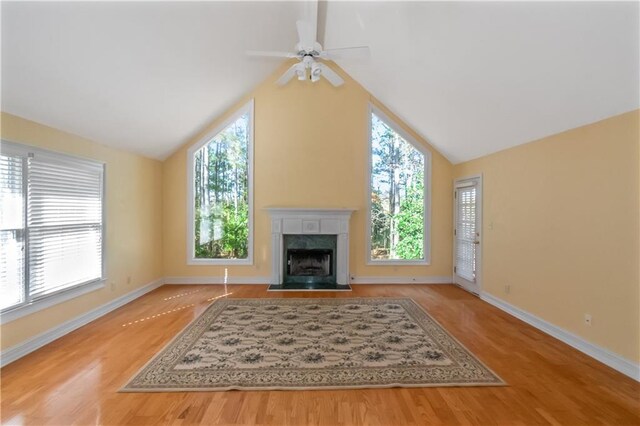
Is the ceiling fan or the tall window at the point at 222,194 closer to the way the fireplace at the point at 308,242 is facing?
the ceiling fan

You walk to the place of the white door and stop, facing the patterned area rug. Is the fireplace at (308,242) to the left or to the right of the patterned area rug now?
right

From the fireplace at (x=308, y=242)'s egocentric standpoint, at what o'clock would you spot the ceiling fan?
The ceiling fan is roughly at 12 o'clock from the fireplace.

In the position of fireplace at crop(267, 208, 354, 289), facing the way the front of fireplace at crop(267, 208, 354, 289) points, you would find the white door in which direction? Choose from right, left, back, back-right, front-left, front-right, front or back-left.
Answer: left

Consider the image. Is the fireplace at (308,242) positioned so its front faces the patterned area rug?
yes

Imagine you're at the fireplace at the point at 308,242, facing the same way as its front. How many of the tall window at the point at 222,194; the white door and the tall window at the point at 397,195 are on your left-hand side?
2

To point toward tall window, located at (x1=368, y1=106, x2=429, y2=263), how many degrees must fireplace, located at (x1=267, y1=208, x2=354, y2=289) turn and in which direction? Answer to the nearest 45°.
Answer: approximately 90° to its left

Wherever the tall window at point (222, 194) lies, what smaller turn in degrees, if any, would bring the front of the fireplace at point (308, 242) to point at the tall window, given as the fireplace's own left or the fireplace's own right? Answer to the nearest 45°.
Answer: approximately 90° to the fireplace's own right

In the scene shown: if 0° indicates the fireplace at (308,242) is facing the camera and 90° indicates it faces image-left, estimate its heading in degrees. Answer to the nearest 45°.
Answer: approximately 0°

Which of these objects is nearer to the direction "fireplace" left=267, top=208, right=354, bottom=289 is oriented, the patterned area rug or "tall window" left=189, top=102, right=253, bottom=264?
the patterned area rug

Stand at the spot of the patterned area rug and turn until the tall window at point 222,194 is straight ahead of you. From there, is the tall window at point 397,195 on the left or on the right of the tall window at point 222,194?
right
